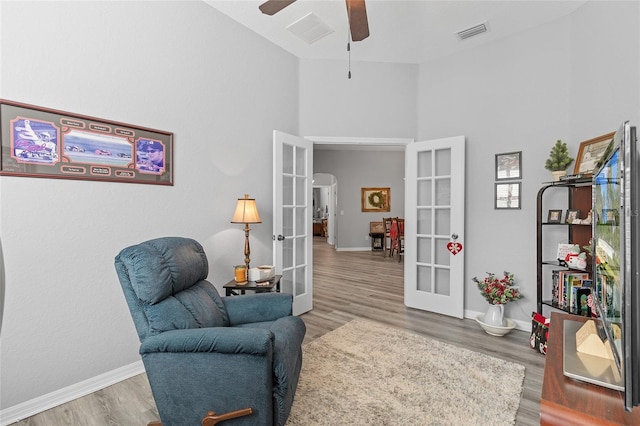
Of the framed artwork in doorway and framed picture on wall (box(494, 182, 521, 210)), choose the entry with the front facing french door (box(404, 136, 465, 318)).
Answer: the framed artwork in doorway

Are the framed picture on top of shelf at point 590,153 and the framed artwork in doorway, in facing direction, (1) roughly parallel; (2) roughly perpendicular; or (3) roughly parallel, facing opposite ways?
roughly perpendicular

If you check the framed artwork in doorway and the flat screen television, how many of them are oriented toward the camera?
1

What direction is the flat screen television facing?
to the viewer's left

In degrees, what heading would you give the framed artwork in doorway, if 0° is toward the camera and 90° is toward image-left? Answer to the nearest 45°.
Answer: approximately 0°
